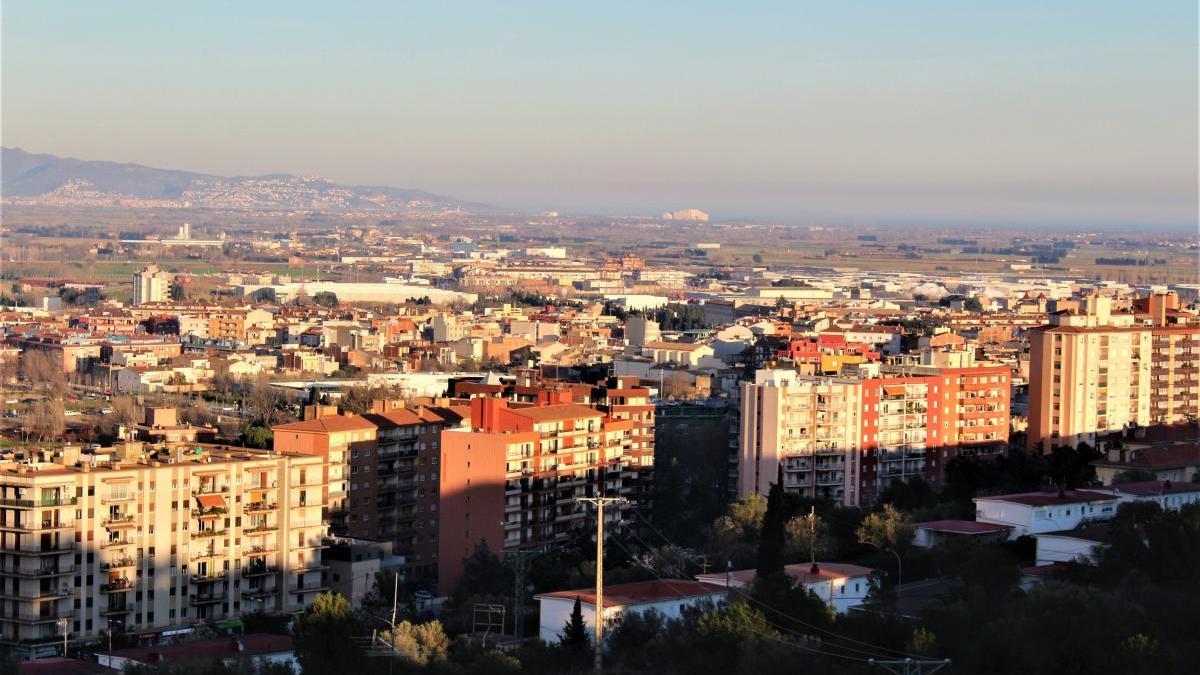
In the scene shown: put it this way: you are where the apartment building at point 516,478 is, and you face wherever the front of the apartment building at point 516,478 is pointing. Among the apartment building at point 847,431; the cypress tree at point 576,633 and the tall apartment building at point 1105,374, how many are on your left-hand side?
2

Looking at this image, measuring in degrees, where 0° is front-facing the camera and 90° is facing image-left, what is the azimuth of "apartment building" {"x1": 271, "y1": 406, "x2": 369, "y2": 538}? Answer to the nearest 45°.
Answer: approximately 315°

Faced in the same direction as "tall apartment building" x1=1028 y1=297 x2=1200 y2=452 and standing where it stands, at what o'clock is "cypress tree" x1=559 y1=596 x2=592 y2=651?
The cypress tree is roughly at 2 o'clock from the tall apartment building.

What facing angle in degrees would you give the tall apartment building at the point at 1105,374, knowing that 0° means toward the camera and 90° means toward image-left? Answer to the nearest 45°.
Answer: approximately 315°

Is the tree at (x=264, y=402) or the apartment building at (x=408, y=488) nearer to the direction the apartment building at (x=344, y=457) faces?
the apartment building

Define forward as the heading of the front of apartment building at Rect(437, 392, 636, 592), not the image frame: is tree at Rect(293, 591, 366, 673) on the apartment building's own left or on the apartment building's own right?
on the apartment building's own right

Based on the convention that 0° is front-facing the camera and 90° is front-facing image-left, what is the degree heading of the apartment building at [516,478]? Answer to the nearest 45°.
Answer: approximately 315°
